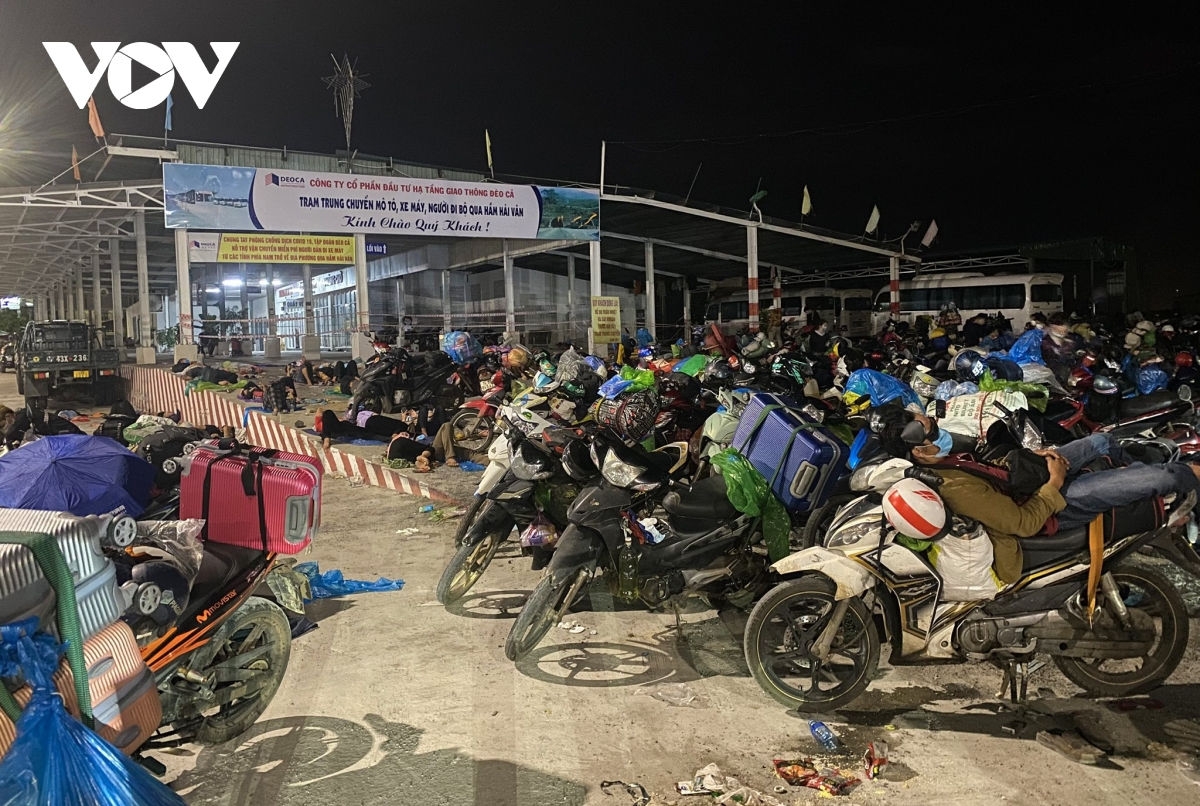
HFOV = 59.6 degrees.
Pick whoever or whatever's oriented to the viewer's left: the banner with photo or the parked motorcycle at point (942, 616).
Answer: the parked motorcycle

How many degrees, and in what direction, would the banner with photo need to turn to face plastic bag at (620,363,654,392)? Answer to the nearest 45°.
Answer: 0° — it already faces it

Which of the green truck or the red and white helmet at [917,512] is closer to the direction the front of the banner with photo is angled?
the red and white helmet

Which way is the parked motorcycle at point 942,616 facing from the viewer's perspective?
to the viewer's left

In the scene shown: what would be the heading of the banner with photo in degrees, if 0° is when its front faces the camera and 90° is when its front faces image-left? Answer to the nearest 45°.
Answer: approximately 0°
